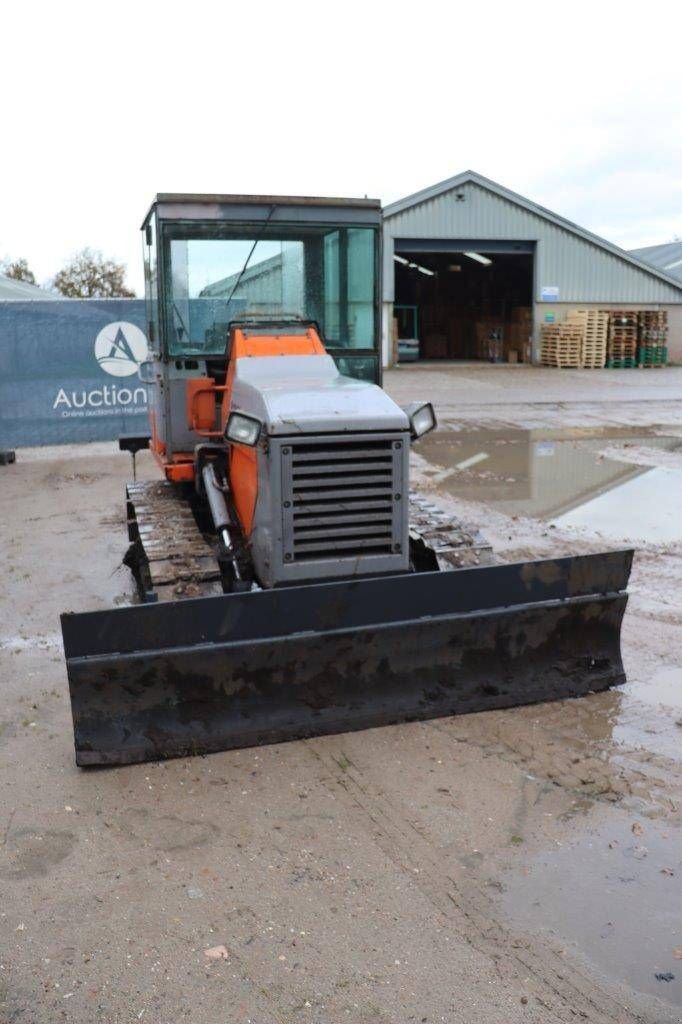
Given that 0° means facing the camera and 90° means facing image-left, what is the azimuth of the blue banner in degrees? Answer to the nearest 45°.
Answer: approximately 0°

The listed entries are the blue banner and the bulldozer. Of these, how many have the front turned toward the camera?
2

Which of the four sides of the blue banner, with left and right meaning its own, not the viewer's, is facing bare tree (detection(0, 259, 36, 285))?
back

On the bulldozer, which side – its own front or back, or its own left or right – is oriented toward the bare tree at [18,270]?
back

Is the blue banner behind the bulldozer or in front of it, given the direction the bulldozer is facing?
behind

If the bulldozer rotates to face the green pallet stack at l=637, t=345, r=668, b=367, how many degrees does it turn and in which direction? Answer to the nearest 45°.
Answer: approximately 180°

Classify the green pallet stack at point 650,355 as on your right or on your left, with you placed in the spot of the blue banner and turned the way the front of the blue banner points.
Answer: on your left

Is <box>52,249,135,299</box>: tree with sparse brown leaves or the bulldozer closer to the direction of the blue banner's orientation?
the bulldozer

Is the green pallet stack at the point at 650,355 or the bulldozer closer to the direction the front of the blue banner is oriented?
the bulldozer

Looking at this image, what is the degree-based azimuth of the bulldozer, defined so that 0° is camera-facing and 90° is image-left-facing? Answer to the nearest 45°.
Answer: approximately 0°
